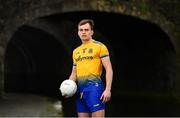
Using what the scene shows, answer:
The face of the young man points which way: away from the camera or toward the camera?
toward the camera

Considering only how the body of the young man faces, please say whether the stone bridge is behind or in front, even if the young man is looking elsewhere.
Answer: behind

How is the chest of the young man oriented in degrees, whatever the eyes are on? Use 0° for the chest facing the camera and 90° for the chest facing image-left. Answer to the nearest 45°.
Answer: approximately 45°
